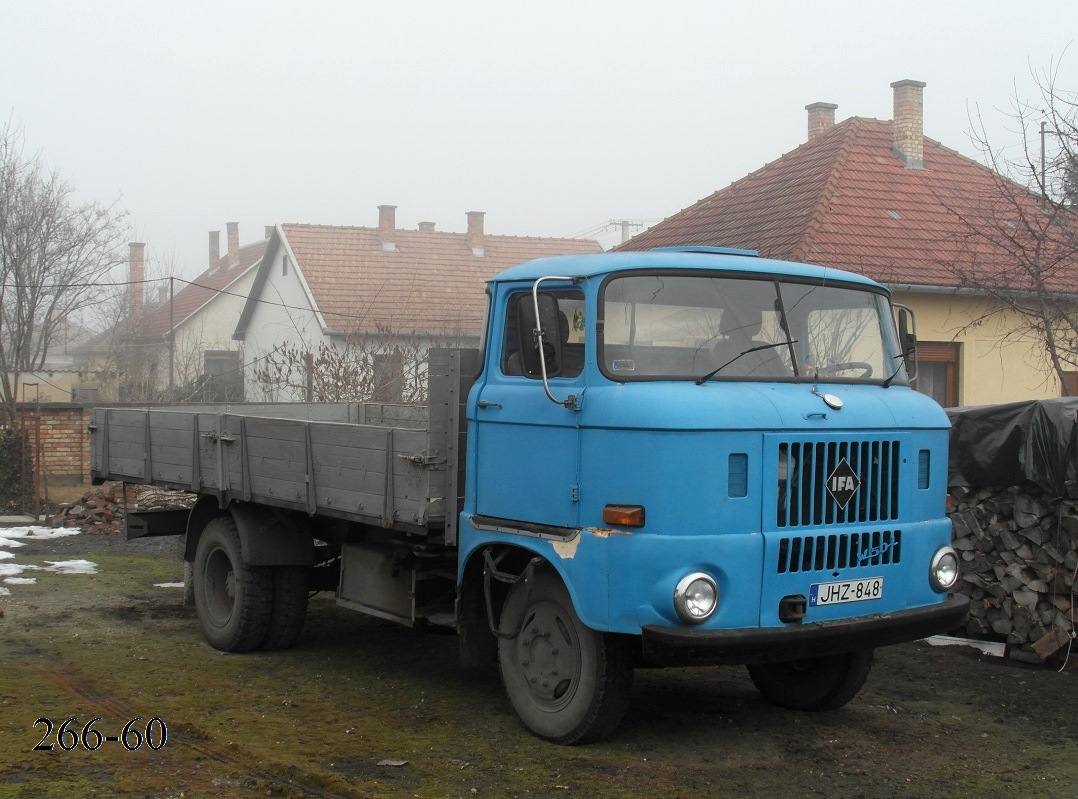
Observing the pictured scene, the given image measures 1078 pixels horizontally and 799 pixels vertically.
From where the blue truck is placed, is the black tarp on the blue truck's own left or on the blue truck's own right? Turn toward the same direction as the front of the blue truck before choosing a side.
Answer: on the blue truck's own left
